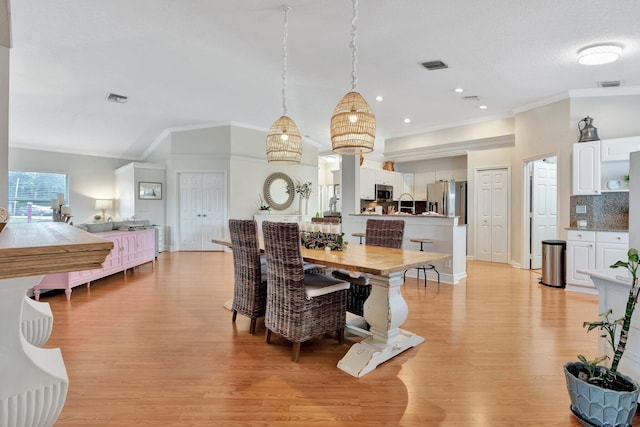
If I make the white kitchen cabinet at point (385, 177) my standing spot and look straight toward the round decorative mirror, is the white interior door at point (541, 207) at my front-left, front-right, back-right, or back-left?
back-left

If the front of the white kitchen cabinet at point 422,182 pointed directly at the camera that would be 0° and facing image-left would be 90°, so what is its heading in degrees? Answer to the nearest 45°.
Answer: approximately 0°

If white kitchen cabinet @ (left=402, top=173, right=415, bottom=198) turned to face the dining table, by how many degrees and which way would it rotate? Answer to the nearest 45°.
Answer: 0° — it already faces it

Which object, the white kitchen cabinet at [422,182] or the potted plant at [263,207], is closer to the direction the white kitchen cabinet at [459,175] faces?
the potted plant

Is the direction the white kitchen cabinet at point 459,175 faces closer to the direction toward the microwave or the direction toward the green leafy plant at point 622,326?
the green leafy plant

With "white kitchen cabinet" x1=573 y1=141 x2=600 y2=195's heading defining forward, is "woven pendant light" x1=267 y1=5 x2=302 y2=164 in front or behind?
in front

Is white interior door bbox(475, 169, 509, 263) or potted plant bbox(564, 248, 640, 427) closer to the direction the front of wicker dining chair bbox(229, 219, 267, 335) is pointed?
the white interior door

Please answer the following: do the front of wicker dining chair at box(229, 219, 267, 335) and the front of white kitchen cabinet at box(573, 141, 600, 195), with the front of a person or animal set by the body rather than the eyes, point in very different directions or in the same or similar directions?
very different directions

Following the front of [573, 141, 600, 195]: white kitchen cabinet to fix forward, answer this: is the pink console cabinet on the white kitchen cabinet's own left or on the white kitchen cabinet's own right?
on the white kitchen cabinet's own right

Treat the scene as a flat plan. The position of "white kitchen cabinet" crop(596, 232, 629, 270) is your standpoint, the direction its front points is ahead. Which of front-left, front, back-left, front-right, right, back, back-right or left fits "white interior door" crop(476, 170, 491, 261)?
back-right
